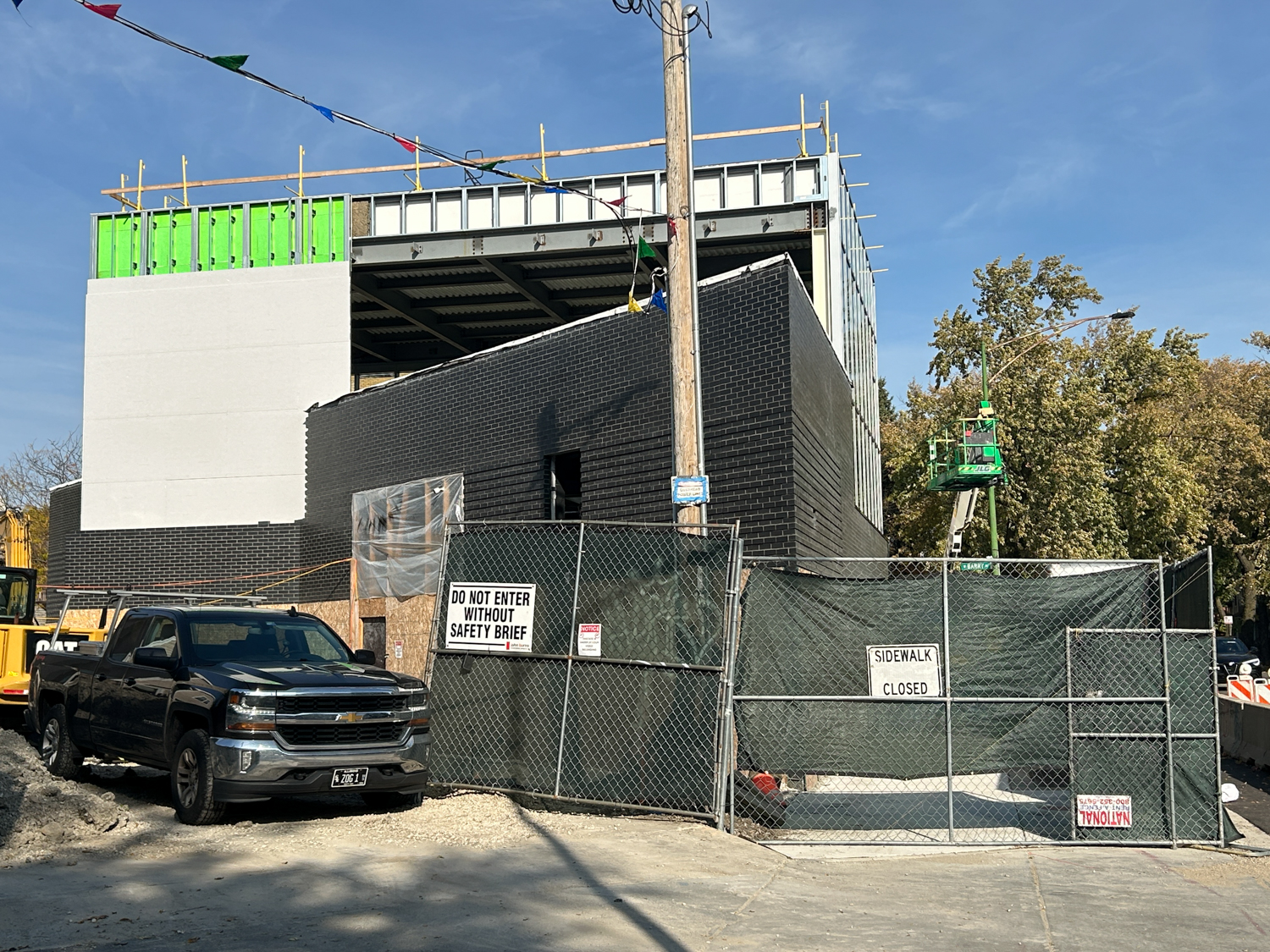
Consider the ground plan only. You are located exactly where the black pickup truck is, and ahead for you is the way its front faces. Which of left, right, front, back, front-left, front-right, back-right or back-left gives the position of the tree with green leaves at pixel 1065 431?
left

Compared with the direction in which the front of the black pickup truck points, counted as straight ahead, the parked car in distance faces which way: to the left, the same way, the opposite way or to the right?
to the right

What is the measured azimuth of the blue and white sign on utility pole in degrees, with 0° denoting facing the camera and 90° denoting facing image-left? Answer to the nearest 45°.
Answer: approximately 0°

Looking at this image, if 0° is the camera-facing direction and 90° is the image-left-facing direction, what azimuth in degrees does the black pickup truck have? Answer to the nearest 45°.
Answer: approximately 315°

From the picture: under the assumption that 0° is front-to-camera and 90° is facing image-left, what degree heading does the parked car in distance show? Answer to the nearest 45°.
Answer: approximately 0°

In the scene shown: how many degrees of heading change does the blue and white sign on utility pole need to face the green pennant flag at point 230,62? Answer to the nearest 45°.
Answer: approximately 90° to its right

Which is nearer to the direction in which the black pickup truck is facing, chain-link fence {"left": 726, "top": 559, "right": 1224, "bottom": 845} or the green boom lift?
the chain-link fence

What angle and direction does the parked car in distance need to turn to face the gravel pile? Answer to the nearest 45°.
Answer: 0° — it already faces it

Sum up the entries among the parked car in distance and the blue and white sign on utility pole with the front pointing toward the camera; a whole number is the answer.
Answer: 2
